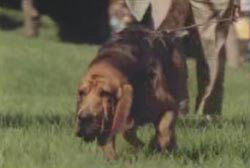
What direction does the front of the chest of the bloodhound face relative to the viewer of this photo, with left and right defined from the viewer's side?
facing the viewer and to the left of the viewer
